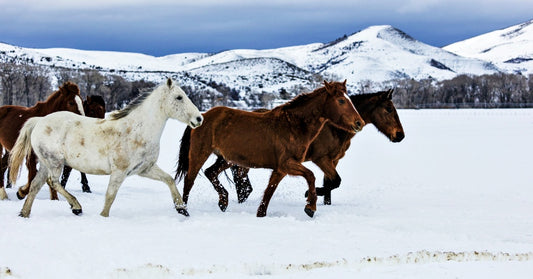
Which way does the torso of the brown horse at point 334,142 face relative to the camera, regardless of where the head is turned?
to the viewer's right

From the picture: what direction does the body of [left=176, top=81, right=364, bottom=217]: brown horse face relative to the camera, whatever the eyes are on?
to the viewer's right

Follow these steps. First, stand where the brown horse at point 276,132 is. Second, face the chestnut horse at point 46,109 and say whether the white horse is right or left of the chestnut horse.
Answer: left

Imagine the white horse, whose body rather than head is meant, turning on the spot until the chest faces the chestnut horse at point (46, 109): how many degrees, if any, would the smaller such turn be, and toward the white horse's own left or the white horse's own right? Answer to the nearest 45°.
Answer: approximately 90° to the white horse's own left

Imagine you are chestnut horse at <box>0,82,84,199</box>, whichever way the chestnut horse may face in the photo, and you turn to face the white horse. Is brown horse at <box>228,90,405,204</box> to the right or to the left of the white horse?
left

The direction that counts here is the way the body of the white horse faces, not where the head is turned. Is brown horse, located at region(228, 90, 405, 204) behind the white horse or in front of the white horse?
in front

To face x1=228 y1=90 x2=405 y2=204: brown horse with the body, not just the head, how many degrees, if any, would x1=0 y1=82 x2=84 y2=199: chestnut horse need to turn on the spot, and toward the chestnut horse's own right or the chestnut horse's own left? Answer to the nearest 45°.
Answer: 0° — it already faces it

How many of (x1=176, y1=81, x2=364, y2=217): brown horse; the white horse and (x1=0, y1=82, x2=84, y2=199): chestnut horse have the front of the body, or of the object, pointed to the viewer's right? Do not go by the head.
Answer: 3

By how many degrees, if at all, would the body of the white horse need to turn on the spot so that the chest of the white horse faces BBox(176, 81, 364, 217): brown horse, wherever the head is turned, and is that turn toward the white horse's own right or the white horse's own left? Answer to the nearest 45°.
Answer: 0° — it already faces it

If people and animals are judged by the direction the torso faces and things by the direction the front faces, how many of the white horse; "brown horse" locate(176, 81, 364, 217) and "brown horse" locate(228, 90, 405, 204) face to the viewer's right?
3

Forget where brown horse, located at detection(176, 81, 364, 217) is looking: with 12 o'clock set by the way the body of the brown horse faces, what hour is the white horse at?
The white horse is roughly at 5 o'clock from the brown horse.

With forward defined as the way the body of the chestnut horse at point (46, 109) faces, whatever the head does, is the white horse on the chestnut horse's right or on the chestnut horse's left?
on the chestnut horse's right

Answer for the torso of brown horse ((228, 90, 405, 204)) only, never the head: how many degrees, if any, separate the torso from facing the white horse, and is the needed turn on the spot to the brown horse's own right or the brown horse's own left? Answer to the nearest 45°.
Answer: approximately 135° to the brown horse's own right

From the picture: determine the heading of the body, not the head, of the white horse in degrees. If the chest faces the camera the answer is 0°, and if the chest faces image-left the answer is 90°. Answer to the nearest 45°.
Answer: approximately 270°

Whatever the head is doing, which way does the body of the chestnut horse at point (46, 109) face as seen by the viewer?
to the viewer's right

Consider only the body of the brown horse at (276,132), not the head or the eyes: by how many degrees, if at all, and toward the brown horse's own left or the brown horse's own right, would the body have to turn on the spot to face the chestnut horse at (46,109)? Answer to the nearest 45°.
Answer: approximately 180°

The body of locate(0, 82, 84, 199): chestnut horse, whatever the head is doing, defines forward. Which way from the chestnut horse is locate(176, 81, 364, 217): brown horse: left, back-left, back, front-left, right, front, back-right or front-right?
front-right
